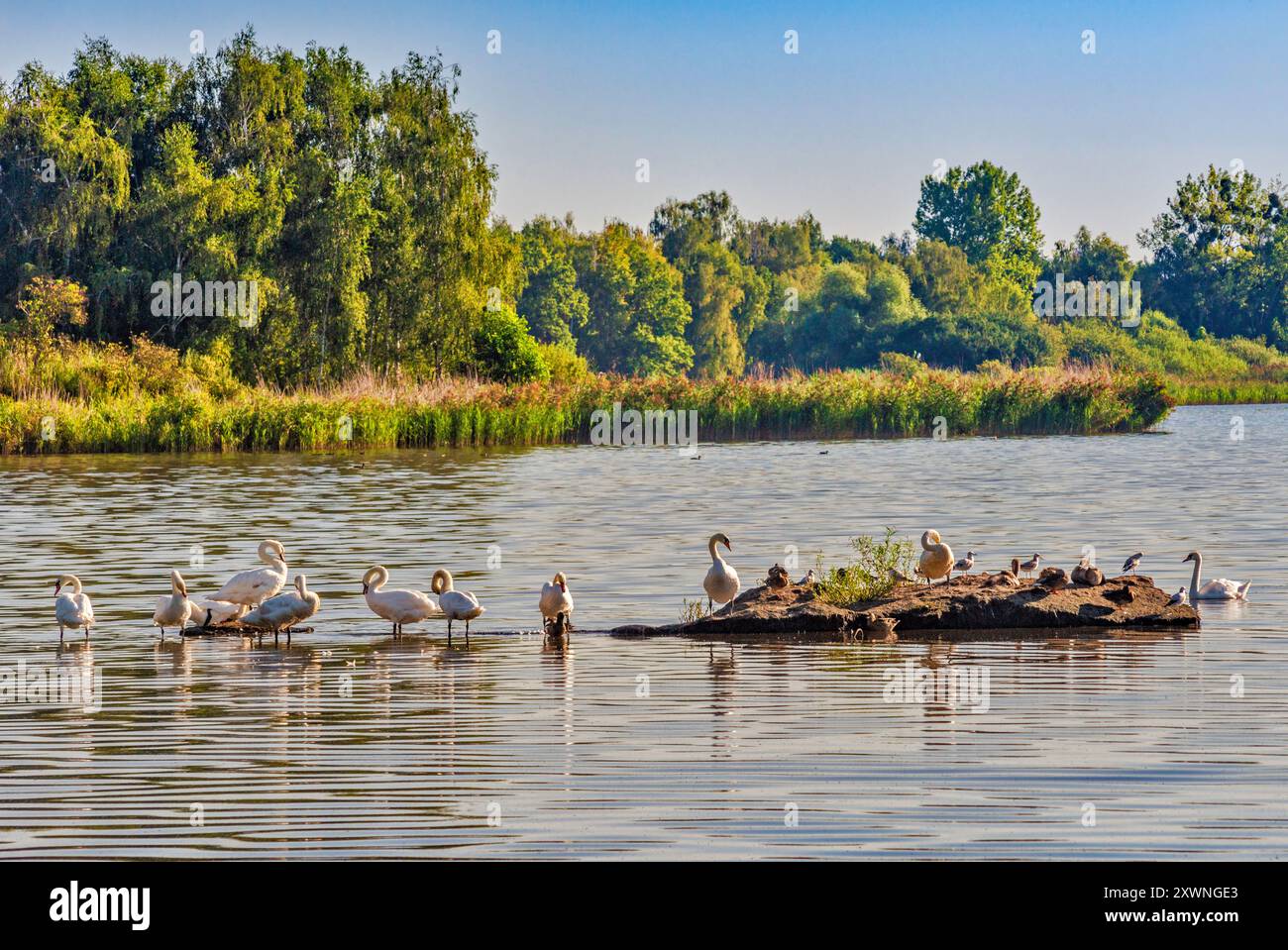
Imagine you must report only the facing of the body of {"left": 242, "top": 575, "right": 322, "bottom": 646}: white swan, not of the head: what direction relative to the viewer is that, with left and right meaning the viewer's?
facing to the right of the viewer

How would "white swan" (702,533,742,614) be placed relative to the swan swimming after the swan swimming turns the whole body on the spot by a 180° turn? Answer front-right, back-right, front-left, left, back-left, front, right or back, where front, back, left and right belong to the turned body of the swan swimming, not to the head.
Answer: back-right

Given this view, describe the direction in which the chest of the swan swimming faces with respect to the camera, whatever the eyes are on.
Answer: to the viewer's left

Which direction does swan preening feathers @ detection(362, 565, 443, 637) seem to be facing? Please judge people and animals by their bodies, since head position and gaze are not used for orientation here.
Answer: to the viewer's left

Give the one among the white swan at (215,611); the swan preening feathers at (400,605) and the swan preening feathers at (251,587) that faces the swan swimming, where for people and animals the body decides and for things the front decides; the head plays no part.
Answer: the swan preening feathers at (251,587)

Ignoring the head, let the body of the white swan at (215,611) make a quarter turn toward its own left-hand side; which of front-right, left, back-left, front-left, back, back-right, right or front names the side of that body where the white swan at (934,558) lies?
left

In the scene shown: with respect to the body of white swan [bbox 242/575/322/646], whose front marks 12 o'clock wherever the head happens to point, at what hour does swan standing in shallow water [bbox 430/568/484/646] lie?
The swan standing in shallow water is roughly at 12 o'clock from the white swan.

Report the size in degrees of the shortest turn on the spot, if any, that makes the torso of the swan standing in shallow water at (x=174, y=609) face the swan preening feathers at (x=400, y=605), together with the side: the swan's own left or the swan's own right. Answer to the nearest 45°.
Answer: approximately 45° to the swan's own left

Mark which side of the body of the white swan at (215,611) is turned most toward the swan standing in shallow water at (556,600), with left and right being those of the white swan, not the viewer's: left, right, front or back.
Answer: back

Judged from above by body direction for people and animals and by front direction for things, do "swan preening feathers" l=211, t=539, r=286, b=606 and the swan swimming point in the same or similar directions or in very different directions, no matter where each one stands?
very different directions

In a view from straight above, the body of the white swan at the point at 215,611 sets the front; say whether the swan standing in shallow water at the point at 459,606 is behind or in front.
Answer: behind

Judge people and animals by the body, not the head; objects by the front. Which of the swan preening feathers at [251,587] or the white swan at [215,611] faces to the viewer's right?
the swan preening feathers

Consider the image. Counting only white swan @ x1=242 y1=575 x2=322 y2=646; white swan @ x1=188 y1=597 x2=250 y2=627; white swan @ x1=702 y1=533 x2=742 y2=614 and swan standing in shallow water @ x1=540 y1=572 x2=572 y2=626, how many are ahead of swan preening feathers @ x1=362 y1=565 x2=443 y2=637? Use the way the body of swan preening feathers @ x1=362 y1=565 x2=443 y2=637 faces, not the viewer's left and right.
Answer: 2

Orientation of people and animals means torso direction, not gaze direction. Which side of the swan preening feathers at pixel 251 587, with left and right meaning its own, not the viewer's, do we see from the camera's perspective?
right

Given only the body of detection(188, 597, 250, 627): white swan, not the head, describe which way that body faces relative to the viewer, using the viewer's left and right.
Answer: facing to the left of the viewer

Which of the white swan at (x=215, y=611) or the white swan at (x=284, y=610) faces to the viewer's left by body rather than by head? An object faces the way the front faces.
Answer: the white swan at (x=215, y=611)
